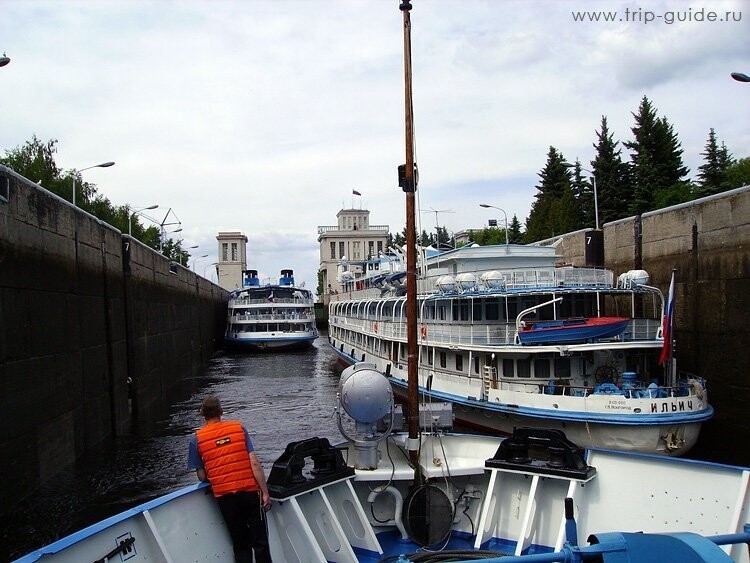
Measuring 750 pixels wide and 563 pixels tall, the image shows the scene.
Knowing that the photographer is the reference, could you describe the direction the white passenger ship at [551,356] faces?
facing away from the viewer and to the left of the viewer

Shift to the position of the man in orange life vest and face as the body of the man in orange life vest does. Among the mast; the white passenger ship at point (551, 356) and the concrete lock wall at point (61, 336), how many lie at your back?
0

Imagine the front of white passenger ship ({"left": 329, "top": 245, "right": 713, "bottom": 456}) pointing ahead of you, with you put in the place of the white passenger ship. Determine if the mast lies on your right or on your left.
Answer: on your left

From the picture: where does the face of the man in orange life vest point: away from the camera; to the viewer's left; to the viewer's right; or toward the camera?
away from the camera

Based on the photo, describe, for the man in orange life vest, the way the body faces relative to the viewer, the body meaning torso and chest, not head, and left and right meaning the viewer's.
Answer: facing away from the viewer

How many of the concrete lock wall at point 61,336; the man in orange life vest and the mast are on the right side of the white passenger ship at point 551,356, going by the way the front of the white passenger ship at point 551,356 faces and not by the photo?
0

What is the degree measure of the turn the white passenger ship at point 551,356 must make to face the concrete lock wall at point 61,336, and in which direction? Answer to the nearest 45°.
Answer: approximately 90° to its left

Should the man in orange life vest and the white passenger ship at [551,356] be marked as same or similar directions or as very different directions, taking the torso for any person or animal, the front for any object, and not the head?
same or similar directions

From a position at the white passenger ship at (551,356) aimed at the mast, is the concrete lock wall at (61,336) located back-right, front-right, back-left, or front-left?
front-right

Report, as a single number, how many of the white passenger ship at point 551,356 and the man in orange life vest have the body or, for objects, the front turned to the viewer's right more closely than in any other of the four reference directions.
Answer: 0

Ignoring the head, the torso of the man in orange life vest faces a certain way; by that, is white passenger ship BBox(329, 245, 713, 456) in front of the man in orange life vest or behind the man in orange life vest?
in front
